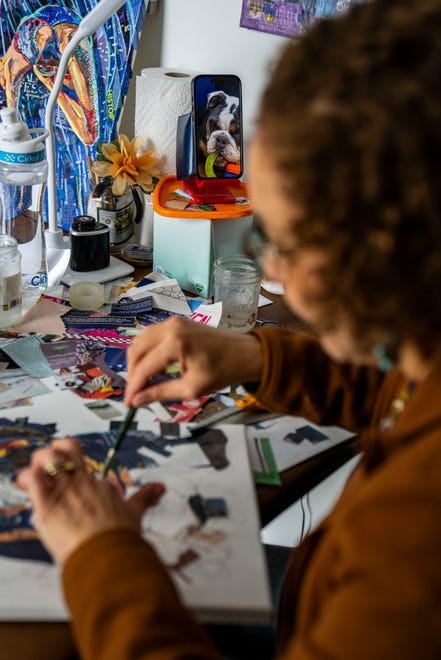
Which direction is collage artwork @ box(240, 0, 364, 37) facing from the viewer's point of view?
toward the camera

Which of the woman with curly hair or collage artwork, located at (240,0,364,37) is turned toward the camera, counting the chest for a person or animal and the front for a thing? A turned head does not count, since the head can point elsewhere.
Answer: the collage artwork

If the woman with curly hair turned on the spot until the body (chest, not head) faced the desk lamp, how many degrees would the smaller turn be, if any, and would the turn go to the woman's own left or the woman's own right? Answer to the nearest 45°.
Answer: approximately 45° to the woman's own right

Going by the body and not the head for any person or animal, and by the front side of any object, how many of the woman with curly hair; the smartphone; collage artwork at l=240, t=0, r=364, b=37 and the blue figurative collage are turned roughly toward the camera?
3

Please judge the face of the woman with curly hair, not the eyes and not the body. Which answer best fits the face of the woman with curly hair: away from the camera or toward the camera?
away from the camera

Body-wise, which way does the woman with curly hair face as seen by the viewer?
to the viewer's left

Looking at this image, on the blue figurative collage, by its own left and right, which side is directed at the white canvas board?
front

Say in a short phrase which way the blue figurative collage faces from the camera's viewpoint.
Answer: facing the viewer
